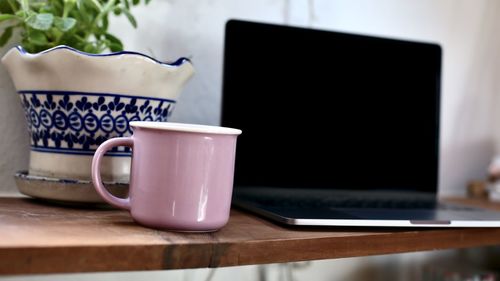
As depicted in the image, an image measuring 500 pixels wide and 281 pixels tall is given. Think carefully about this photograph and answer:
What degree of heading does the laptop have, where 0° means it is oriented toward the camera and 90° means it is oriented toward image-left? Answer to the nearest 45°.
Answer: approximately 315°
